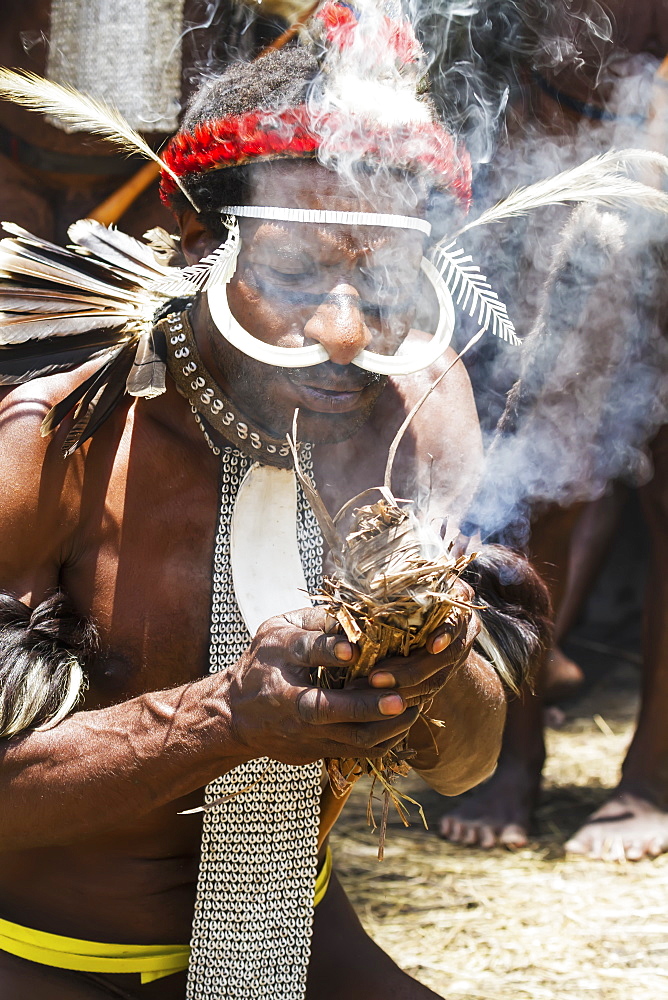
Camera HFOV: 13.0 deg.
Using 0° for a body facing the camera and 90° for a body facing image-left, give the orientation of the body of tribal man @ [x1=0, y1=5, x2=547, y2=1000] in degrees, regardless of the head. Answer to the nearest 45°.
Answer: approximately 315°
